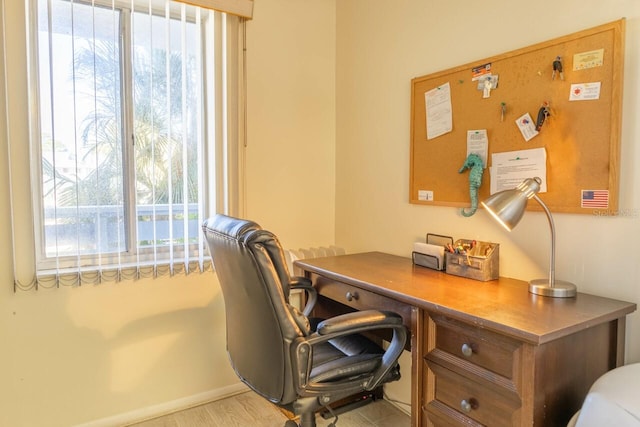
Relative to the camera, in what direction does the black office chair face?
facing away from the viewer and to the right of the viewer

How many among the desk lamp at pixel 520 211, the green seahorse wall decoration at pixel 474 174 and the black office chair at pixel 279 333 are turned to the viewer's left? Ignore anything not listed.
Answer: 2

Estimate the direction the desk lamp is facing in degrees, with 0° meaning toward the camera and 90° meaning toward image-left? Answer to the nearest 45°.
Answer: approximately 90°

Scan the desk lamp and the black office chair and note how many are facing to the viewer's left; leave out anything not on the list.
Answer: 1

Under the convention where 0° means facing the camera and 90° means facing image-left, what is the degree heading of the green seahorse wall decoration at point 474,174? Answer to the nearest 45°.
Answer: approximately 90°

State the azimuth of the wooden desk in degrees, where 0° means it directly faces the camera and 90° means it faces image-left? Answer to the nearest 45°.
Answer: approximately 45°

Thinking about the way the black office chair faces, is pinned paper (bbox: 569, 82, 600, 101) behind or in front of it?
in front

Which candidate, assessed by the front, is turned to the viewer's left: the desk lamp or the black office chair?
the desk lamp

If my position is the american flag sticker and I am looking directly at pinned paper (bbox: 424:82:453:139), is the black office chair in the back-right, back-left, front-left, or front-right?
front-left

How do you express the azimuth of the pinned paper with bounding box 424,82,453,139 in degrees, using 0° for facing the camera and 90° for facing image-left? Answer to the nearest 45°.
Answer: approximately 45°

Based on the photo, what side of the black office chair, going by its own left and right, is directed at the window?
left

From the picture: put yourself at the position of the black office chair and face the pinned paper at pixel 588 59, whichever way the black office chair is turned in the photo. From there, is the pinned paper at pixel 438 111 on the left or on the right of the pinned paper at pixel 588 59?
left

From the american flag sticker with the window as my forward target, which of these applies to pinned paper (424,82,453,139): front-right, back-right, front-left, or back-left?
front-right

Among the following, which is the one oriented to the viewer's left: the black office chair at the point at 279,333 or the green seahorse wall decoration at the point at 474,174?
the green seahorse wall decoration

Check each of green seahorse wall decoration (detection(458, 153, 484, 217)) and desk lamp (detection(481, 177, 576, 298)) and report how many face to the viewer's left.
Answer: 2
